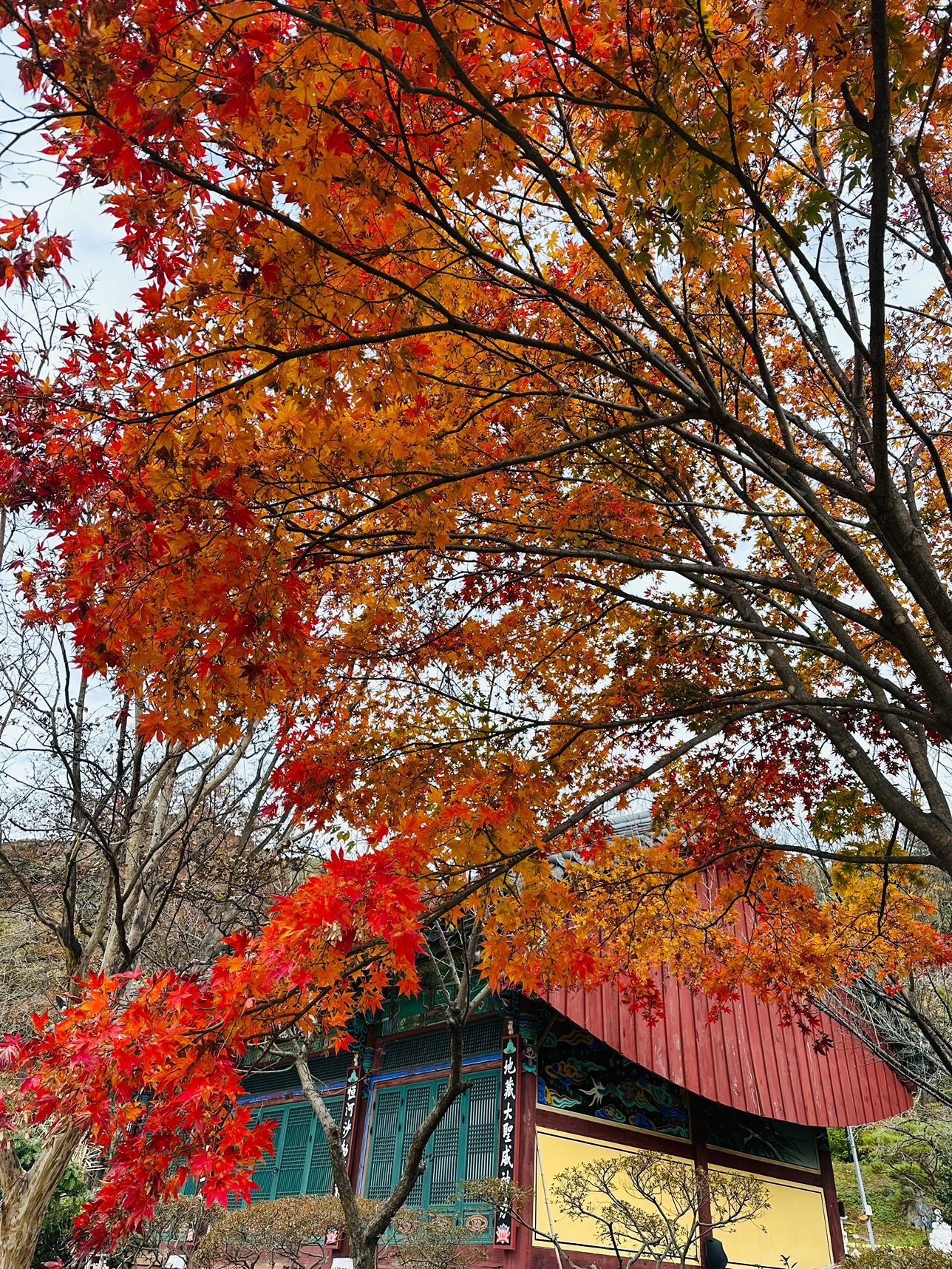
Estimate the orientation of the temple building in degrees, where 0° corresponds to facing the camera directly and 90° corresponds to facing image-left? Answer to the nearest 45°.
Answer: approximately 45°

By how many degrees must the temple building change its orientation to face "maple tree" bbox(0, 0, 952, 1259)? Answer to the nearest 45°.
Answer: approximately 45° to its left

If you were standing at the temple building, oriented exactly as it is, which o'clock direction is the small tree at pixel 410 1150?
The small tree is roughly at 11 o'clock from the temple building.

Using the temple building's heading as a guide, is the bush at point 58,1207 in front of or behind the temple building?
in front

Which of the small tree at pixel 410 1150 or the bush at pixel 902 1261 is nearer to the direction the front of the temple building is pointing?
the small tree
